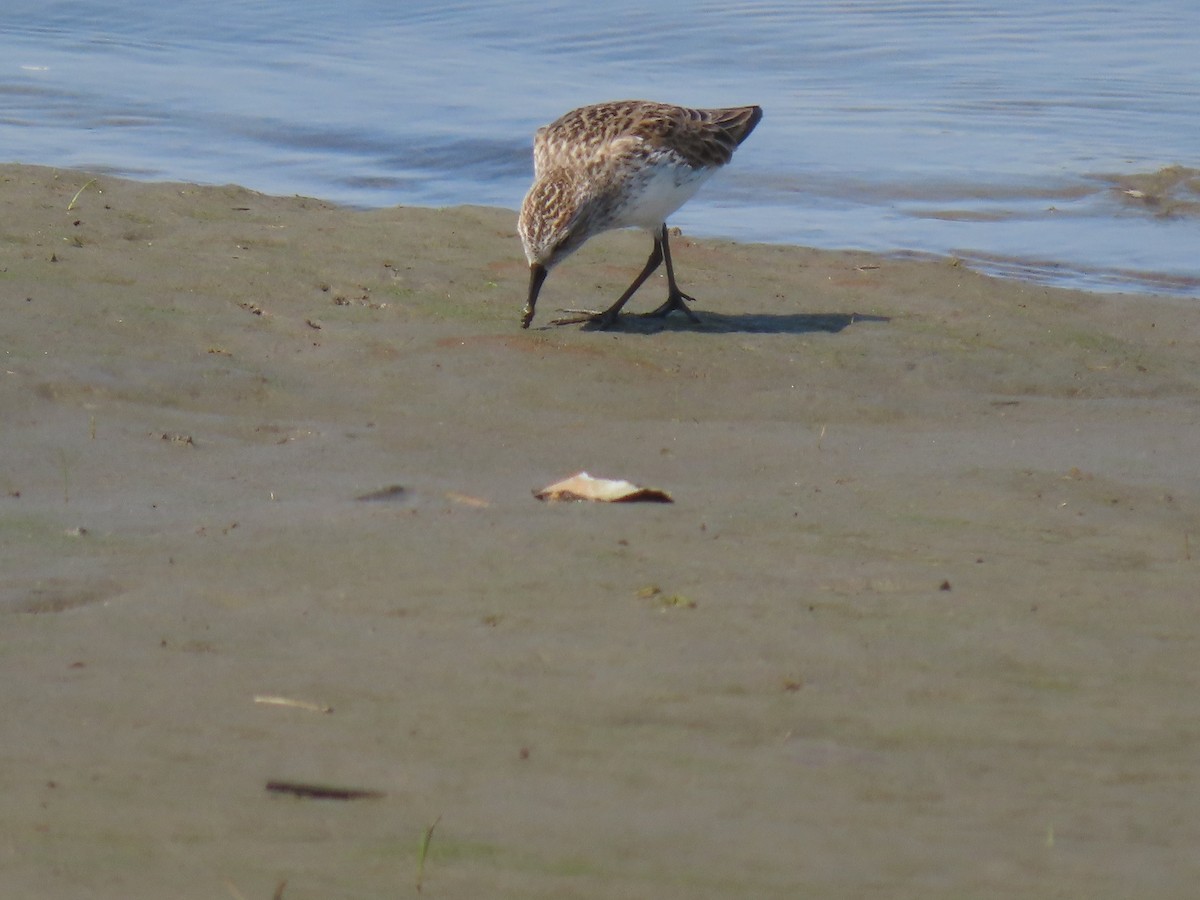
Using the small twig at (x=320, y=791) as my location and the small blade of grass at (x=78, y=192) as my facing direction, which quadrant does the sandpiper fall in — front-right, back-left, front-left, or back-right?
front-right

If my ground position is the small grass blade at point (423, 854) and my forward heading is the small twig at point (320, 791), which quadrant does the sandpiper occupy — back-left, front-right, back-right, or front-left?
front-right

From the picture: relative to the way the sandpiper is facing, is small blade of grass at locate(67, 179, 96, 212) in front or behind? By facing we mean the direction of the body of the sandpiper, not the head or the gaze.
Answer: in front

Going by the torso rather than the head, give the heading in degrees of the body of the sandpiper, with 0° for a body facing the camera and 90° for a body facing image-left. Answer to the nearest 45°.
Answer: approximately 90°

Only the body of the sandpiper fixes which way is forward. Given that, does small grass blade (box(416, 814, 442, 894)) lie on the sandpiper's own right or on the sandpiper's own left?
on the sandpiper's own left

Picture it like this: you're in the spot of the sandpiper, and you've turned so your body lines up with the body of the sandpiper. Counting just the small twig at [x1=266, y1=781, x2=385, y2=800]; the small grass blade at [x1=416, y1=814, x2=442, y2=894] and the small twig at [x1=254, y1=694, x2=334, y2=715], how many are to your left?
3

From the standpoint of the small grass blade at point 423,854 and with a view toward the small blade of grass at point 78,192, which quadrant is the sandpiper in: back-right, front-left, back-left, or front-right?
front-right

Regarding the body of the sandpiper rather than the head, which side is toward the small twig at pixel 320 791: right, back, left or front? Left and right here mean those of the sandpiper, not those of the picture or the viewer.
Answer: left
